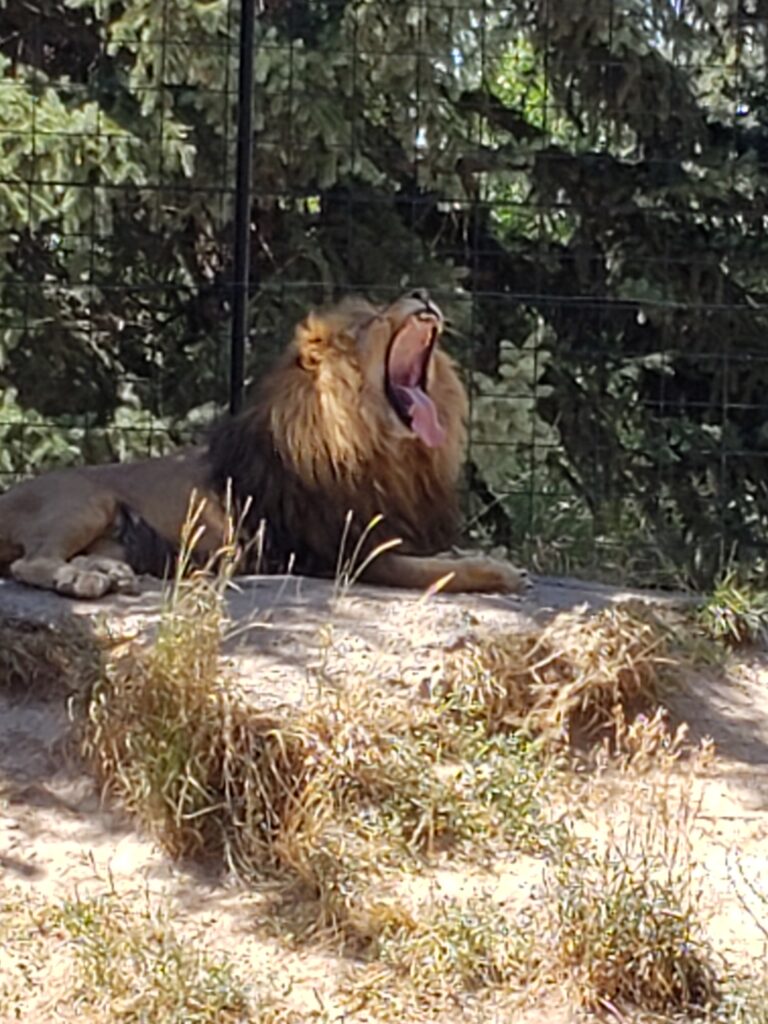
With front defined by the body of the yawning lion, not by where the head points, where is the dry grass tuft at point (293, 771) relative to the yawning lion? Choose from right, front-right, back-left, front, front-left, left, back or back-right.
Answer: right

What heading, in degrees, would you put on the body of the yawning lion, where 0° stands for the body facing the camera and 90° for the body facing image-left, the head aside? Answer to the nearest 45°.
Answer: approximately 270°

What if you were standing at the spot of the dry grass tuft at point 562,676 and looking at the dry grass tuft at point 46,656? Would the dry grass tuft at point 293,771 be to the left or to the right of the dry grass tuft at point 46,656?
left

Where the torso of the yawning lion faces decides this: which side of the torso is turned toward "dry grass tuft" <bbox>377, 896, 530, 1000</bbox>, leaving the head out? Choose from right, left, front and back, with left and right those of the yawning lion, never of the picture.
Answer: right

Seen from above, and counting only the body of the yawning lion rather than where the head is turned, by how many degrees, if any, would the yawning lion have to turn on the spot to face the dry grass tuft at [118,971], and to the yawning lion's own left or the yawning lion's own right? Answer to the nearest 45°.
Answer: approximately 90° to the yawning lion's own right

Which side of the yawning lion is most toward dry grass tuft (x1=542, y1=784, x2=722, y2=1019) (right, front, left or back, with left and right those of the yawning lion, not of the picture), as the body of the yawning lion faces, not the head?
right
